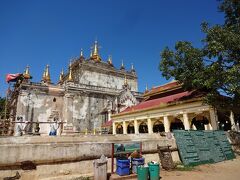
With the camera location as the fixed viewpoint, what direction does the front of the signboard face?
facing the viewer

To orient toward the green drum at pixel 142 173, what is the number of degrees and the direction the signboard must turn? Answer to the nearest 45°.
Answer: approximately 45° to its left

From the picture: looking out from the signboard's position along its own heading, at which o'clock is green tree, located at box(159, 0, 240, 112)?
The green tree is roughly at 8 o'clock from the signboard.

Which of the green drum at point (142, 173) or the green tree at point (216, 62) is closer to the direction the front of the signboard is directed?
the green drum

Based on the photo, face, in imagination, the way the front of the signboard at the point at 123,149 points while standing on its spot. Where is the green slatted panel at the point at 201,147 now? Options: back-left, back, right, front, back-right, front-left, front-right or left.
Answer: back-left

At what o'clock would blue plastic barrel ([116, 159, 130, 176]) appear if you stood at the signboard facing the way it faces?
The blue plastic barrel is roughly at 12 o'clock from the signboard.

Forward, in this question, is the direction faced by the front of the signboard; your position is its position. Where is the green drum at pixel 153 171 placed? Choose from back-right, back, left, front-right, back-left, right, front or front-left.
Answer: front-left
